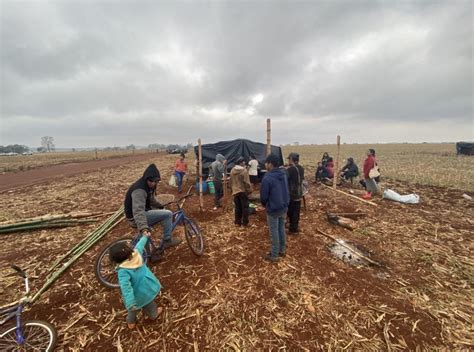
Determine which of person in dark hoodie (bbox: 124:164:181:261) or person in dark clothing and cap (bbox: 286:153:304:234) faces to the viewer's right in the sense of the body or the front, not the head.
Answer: person in dark hoodie (bbox: 124:164:181:261)

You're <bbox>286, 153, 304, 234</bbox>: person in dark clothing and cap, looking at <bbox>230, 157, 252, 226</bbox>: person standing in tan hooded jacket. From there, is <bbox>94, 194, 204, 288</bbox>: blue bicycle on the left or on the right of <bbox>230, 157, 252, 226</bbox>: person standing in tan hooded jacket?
left

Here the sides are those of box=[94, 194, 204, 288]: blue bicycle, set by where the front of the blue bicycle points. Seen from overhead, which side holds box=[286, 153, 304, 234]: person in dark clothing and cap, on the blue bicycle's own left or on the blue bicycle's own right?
on the blue bicycle's own right

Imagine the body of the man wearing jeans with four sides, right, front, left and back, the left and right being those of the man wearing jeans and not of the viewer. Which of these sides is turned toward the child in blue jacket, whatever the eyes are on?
left

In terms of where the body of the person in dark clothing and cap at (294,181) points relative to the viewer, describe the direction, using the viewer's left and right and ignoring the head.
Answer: facing to the left of the viewer

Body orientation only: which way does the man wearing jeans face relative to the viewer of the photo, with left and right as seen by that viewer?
facing away from the viewer and to the left of the viewer

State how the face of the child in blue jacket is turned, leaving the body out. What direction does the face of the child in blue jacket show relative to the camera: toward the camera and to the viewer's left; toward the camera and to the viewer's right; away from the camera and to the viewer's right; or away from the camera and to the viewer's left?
away from the camera and to the viewer's left

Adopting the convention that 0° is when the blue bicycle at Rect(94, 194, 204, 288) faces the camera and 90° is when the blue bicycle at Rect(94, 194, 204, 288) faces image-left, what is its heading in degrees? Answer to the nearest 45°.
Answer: approximately 225°

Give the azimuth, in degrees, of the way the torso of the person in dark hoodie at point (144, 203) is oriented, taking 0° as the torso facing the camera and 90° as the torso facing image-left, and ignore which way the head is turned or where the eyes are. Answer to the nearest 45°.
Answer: approximately 270°
